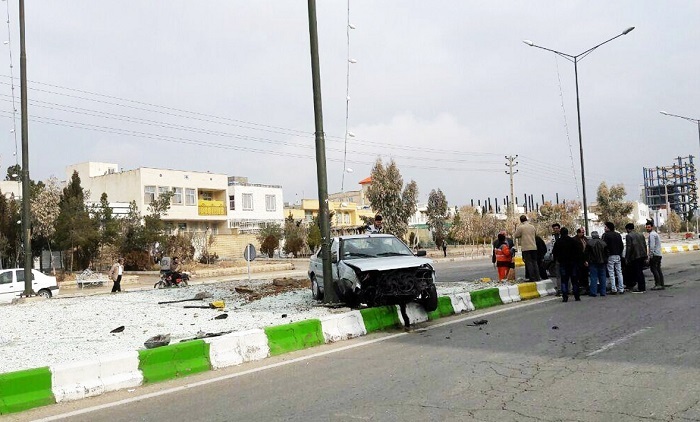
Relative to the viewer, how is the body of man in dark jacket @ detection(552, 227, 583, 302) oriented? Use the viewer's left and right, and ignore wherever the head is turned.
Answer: facing away from the viewer

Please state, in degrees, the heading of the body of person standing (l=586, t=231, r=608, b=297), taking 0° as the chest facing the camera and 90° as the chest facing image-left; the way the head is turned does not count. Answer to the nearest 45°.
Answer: approximately 180°

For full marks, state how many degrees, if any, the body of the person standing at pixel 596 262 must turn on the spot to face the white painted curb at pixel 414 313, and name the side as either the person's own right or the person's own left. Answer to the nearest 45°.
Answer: approximately 135° to the person's own left

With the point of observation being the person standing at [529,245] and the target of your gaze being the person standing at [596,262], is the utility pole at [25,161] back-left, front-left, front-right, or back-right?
back-right

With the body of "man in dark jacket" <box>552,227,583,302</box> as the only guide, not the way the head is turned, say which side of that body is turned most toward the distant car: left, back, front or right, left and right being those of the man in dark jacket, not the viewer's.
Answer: left

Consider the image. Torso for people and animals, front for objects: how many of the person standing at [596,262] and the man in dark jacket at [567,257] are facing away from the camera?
2

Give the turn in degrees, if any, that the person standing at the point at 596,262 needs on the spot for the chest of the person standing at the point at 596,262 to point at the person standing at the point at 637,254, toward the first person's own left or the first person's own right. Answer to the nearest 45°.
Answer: approximately 45° to the first person's own right

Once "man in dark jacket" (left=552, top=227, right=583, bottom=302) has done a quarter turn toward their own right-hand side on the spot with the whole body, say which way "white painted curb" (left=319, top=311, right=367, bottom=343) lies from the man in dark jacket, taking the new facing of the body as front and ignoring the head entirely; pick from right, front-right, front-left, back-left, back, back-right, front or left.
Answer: back-right
